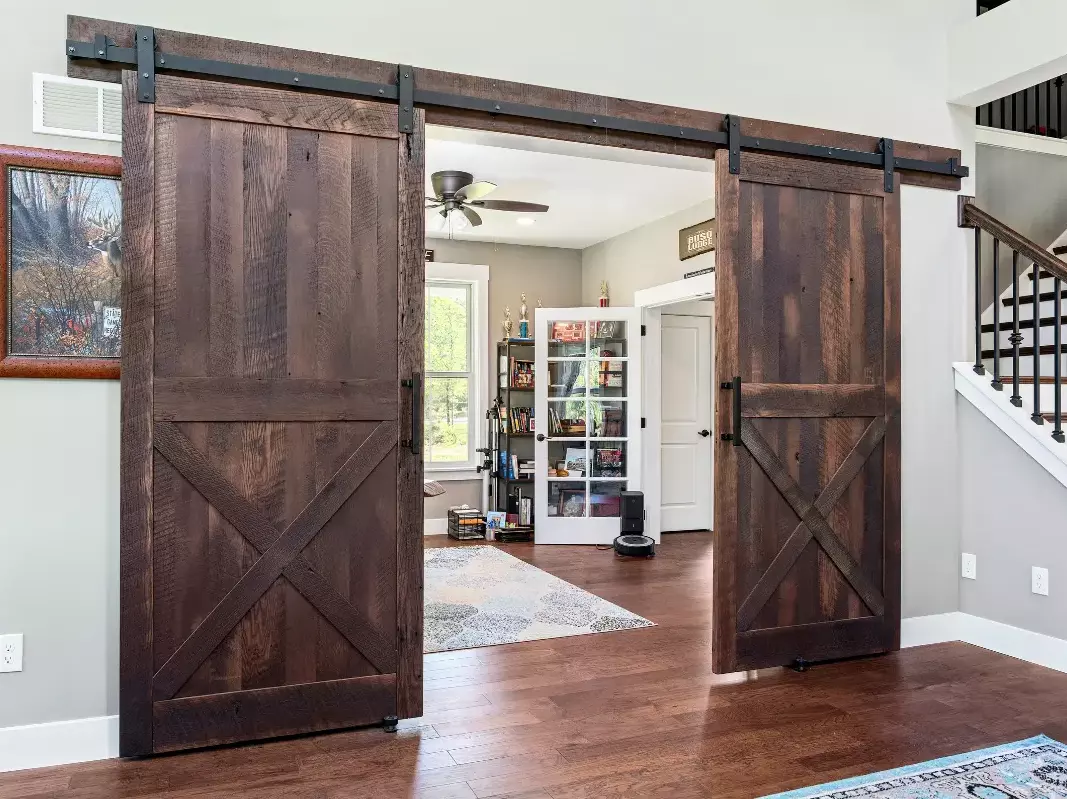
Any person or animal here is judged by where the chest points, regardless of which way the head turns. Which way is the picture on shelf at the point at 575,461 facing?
toward the camera

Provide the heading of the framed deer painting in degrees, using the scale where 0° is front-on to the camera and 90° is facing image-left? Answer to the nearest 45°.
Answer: approximately 315°

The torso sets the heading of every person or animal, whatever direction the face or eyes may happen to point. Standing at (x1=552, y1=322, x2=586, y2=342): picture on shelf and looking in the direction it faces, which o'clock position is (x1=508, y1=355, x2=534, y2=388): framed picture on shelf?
The framed picture on shelf is roughly at 4 o'clock from the picture on shelf.

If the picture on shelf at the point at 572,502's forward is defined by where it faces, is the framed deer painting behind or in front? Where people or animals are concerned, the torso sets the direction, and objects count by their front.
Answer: in front

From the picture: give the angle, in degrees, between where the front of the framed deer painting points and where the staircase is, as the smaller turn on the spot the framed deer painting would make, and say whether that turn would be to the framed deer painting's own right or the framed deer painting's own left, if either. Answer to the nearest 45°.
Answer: approximately 45° to the framed deer painting's own left

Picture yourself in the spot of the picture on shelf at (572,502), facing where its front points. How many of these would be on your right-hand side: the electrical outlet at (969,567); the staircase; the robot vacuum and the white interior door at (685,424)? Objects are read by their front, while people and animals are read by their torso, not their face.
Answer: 0

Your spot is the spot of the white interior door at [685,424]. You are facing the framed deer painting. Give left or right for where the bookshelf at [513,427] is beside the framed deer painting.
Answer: right

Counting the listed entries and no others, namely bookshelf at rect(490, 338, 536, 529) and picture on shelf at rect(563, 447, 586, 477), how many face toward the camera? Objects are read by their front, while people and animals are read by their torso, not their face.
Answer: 2

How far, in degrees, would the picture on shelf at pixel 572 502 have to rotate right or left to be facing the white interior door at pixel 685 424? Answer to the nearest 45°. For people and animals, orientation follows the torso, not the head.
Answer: approximately 135° to its left

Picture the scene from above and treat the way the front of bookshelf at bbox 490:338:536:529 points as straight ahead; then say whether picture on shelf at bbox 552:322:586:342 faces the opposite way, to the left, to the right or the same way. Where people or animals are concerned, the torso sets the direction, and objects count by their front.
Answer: the same way

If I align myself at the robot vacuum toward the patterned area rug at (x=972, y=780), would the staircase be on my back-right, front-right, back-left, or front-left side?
front-left

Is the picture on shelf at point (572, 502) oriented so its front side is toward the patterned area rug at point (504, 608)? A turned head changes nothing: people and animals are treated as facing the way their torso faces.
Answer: yes

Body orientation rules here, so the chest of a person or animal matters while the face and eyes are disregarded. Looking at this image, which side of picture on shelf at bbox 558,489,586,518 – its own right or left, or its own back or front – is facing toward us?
front

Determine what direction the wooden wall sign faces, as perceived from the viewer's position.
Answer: facing the viewer and to the left of the viewer

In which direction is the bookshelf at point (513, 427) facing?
toward the camera
